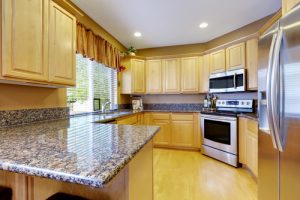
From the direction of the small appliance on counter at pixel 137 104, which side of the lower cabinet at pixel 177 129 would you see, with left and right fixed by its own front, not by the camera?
right

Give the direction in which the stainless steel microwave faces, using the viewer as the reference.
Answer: facing the viewer and to the left of the viewer

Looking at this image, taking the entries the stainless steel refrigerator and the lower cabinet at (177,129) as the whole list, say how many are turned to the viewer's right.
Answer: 0

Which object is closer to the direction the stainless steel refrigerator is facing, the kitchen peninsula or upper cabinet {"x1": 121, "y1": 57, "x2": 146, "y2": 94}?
the kitchen peninsula

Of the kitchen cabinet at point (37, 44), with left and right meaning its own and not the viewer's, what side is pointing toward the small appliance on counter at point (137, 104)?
left

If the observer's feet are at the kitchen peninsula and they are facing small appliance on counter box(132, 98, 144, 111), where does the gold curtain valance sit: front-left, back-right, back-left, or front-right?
front-left

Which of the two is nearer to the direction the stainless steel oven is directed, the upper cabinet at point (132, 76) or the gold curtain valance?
the gold curtain valance

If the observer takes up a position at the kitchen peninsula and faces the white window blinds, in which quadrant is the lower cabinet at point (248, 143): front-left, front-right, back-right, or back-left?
front-right

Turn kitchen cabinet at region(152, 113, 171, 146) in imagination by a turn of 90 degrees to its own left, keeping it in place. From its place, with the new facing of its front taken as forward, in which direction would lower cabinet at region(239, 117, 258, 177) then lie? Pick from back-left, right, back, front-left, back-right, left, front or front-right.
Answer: front-right

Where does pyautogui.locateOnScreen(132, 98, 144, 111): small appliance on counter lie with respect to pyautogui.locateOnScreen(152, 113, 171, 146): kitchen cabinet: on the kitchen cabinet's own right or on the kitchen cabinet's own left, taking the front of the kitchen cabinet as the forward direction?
on the kitchen cabinet's own right

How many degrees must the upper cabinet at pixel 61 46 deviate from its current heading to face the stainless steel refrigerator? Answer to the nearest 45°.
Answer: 0° — it already faces it

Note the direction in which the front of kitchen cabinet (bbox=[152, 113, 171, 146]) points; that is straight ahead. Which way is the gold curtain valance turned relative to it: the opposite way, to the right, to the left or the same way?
to the left

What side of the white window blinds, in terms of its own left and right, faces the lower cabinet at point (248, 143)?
front

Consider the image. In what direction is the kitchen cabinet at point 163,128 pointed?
toward the camera
